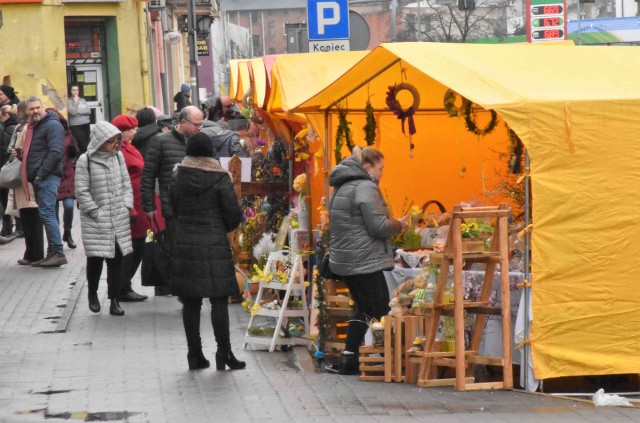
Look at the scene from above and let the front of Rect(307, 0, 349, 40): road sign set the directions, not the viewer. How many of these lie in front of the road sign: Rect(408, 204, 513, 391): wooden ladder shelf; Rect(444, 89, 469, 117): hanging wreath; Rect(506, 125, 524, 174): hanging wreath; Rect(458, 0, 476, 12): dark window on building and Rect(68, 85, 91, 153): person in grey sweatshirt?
3

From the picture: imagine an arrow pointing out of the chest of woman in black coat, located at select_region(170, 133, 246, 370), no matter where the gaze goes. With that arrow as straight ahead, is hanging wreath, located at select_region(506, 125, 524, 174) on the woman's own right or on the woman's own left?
on the woman's own right

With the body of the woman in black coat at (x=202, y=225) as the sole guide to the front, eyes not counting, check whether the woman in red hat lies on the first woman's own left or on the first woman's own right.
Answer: on the first woman's own left

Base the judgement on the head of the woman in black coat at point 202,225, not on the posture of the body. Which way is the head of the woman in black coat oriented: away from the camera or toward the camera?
away from the camera

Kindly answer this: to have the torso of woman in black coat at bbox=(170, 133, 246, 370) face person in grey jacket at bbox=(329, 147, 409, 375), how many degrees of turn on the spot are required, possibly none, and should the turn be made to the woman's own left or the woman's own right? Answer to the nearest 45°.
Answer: approximately 45° to the woman's own right

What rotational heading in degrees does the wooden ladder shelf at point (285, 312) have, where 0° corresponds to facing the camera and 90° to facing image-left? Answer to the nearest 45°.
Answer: approximately 45°

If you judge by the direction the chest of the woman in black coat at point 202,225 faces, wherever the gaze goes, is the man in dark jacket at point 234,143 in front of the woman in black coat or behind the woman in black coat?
in front

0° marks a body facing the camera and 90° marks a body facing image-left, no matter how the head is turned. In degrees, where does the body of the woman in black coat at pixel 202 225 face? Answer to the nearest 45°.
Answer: approximately 225°

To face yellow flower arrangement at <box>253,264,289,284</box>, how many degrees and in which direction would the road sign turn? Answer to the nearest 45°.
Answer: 0° — it already faces it
